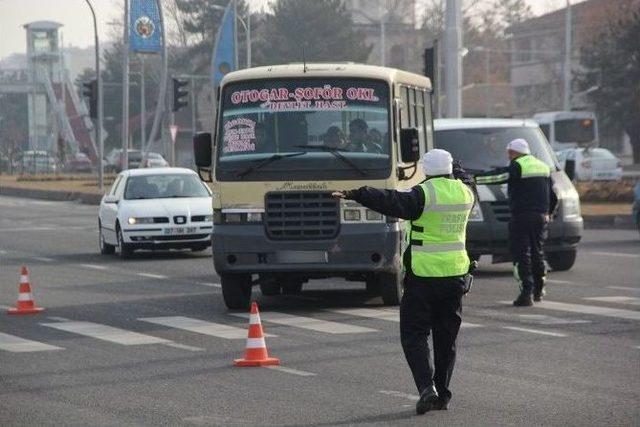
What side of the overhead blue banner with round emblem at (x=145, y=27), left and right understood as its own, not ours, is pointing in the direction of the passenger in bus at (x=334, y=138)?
front

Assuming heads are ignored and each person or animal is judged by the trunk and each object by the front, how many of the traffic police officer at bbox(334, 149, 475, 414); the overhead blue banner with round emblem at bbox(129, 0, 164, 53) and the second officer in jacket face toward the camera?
1

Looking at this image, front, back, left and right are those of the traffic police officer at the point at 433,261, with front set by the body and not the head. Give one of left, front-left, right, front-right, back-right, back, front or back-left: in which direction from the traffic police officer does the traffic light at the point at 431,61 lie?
front-right

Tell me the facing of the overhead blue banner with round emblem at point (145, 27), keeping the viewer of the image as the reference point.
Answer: facing the viewer

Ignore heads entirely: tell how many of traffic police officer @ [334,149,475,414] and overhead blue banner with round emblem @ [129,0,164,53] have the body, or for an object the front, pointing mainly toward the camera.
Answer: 1

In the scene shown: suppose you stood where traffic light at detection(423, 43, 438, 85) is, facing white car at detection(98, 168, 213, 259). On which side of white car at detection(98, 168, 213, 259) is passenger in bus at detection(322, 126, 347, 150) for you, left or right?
left

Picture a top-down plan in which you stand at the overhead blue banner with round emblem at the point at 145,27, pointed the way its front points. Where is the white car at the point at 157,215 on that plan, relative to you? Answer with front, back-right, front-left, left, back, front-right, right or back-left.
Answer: front

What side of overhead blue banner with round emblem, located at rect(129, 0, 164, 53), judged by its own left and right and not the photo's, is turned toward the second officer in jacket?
front

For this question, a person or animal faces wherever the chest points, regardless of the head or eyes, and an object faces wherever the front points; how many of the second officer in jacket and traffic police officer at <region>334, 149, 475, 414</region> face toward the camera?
0

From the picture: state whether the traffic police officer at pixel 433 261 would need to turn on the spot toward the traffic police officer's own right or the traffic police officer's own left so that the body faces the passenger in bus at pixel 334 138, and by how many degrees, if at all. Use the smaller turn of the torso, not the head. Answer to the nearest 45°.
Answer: approximately 45° to the traffic police officer's own right

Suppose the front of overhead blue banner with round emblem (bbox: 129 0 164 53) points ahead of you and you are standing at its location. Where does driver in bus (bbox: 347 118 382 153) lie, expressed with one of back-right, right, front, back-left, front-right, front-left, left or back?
front
